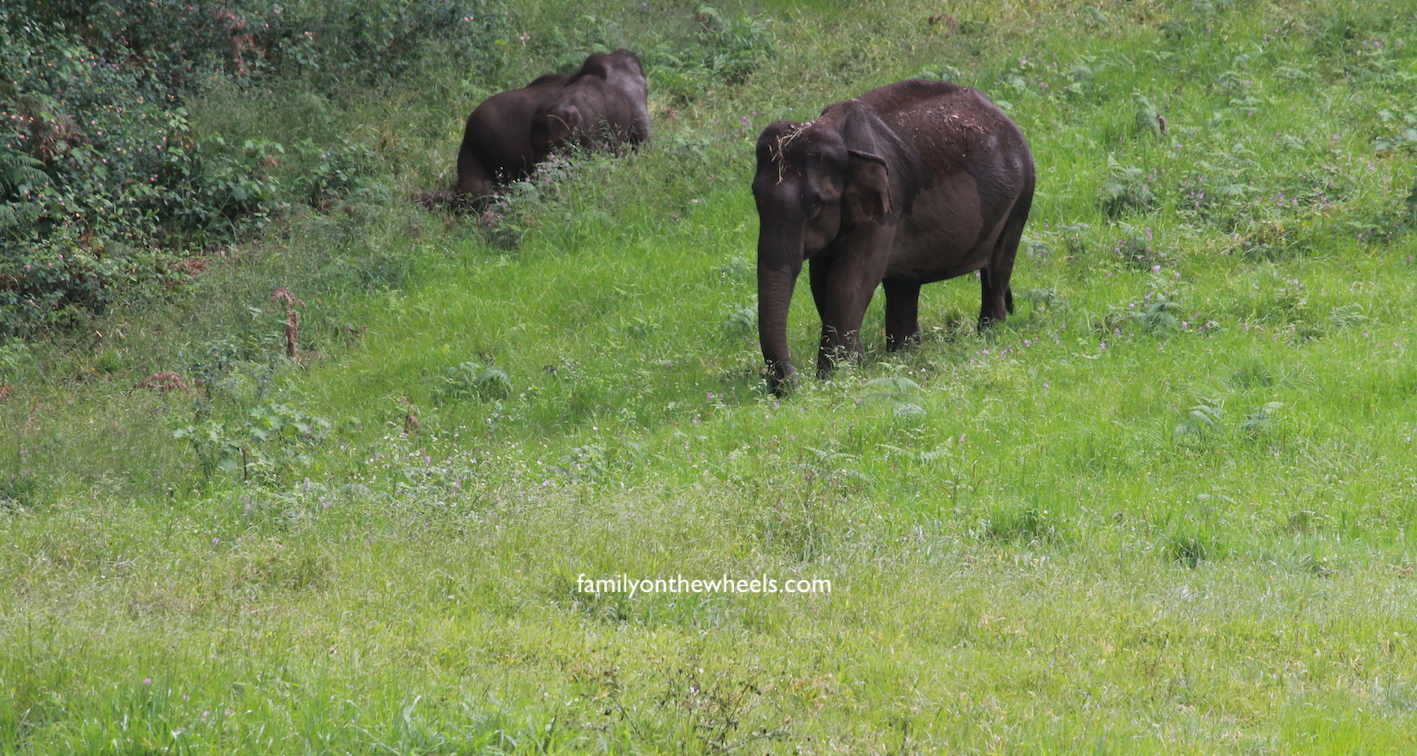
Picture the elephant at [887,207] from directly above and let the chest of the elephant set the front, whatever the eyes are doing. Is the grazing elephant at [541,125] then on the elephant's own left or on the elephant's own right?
on the elephant's own right

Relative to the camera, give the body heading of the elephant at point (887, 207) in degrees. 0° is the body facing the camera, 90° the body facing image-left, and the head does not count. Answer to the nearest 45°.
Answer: approximately 45°
